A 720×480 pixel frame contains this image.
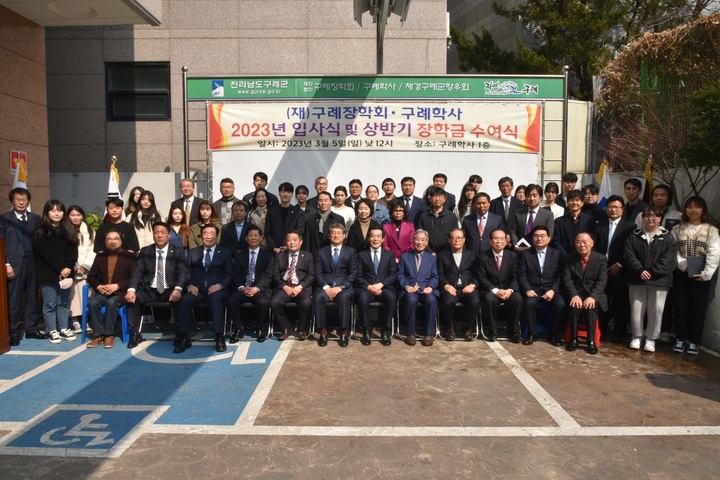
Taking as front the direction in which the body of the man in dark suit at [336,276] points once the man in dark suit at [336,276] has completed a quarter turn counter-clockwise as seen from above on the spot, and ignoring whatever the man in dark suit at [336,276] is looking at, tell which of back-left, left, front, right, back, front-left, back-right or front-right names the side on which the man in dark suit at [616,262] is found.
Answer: front

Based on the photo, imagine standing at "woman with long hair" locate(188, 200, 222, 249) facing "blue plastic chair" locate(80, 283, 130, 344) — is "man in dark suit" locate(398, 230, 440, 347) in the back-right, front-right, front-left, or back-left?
back-left

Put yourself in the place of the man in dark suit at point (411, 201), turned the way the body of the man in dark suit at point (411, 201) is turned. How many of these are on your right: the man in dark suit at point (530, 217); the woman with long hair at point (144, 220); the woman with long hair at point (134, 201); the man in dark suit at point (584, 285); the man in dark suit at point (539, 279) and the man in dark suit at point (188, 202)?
3

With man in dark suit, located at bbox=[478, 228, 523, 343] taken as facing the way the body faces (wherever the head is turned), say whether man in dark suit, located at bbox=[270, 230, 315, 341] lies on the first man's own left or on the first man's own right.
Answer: on the first man's own right

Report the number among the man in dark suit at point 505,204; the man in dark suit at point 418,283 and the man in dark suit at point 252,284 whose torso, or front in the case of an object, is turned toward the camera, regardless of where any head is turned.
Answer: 3

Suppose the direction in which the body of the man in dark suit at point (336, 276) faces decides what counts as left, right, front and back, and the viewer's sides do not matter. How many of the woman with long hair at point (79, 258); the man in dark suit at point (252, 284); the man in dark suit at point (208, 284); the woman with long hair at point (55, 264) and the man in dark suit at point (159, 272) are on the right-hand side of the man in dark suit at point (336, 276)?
5

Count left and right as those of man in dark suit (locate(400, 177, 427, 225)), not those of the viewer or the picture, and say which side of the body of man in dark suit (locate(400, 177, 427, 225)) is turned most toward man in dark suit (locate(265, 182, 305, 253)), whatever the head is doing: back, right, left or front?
right

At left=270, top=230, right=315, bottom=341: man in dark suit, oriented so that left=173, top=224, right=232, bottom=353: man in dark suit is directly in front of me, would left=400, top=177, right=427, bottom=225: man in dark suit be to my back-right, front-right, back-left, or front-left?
back-right

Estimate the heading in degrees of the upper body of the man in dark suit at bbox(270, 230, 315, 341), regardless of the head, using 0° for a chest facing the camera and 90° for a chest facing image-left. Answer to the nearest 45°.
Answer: approximately 0°
